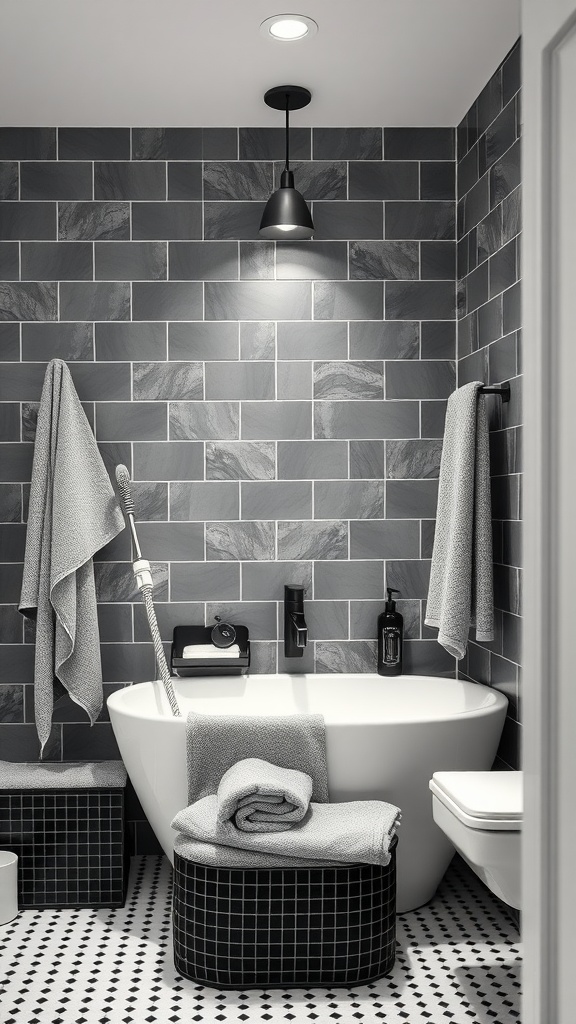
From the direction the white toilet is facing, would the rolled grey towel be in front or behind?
in front

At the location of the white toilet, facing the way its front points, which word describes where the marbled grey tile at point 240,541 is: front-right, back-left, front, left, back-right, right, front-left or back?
front-right

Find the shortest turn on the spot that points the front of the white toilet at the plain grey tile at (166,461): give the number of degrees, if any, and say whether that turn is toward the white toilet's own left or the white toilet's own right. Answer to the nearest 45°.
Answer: approximately 45° to the white toilet's own right

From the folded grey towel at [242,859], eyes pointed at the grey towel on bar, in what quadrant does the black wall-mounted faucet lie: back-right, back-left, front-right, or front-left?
front-left

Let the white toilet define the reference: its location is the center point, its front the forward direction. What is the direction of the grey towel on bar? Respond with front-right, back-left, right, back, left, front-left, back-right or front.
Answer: right

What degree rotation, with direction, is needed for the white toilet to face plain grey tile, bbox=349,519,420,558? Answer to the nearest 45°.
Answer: approximately 90° to its right

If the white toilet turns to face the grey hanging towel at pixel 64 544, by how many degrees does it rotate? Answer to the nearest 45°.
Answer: approximately 45° to its right

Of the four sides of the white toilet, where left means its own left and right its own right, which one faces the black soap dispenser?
right

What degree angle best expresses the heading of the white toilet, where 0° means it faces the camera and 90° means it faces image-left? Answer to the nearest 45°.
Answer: approximately 90°

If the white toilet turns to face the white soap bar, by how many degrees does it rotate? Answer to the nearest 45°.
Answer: approximately 45° to its right

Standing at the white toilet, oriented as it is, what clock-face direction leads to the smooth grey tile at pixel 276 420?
The smooth grey tile is roughly at 2 o'clock from the white toilet.

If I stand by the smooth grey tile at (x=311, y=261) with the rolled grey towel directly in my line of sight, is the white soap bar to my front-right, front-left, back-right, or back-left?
front-right
